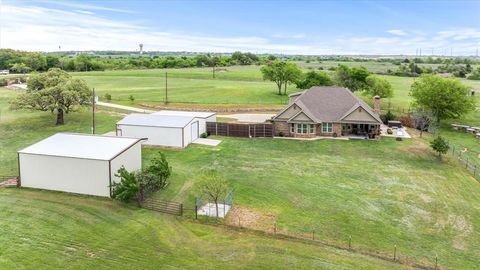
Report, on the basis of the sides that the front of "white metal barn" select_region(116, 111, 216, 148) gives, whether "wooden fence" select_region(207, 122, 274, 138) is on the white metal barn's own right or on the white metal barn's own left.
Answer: on the white metal barn's own left

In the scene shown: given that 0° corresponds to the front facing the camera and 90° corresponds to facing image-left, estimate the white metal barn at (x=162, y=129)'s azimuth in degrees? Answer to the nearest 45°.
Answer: approximately 315°

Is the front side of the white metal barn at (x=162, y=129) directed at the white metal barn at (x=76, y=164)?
no

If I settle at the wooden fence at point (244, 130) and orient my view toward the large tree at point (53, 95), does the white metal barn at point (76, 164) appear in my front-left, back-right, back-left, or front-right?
front-left

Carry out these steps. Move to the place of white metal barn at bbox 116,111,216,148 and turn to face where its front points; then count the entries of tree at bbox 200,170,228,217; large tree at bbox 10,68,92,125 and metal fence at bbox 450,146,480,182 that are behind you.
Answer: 1

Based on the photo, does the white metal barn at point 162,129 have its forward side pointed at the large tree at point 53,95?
no

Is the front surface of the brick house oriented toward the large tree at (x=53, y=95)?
no

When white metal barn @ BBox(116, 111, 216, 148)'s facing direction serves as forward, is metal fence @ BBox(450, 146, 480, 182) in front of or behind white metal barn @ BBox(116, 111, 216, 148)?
in front

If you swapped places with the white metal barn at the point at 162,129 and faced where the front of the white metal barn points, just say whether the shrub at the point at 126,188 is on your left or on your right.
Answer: on your right

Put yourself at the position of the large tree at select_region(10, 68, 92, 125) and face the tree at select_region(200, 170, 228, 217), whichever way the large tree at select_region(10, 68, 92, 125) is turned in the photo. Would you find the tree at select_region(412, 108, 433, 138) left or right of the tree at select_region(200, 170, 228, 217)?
left

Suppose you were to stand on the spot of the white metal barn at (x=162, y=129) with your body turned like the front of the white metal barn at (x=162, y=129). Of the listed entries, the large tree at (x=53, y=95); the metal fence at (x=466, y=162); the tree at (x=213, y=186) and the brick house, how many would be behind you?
1
